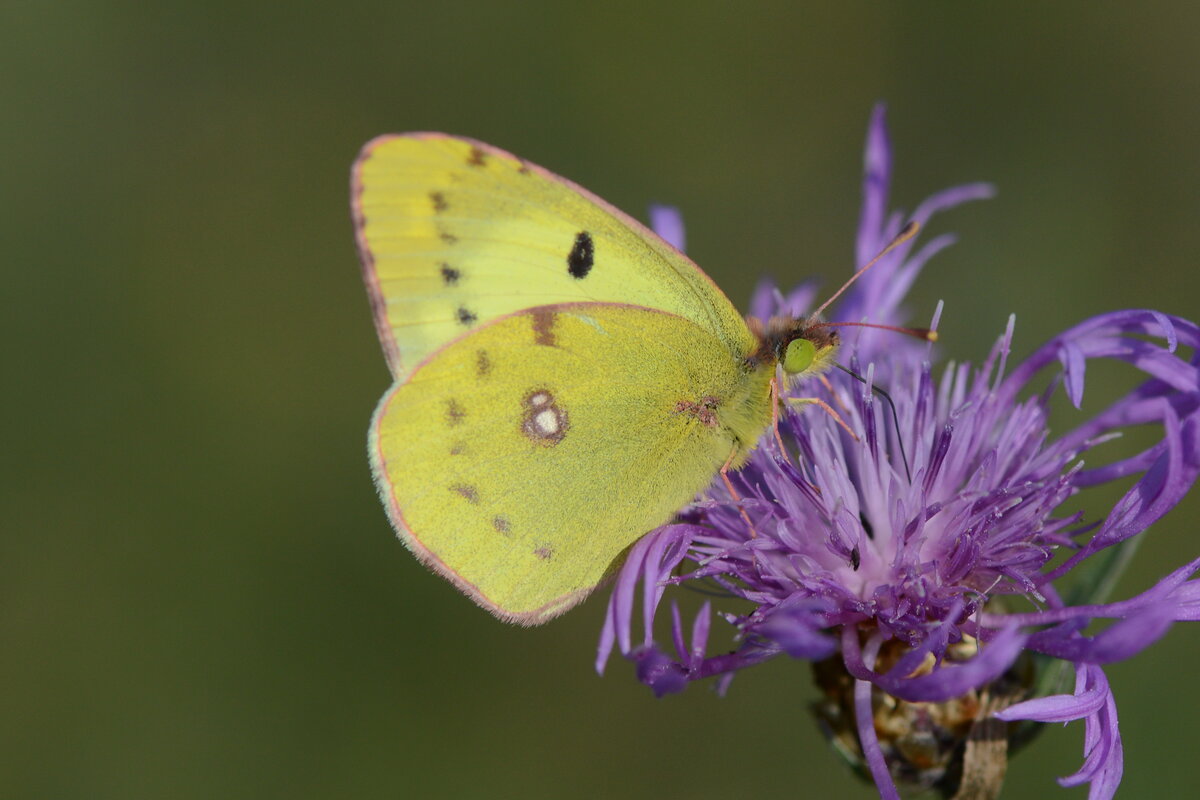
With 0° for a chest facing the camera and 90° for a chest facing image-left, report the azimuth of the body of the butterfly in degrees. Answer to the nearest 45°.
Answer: approximately 270°
